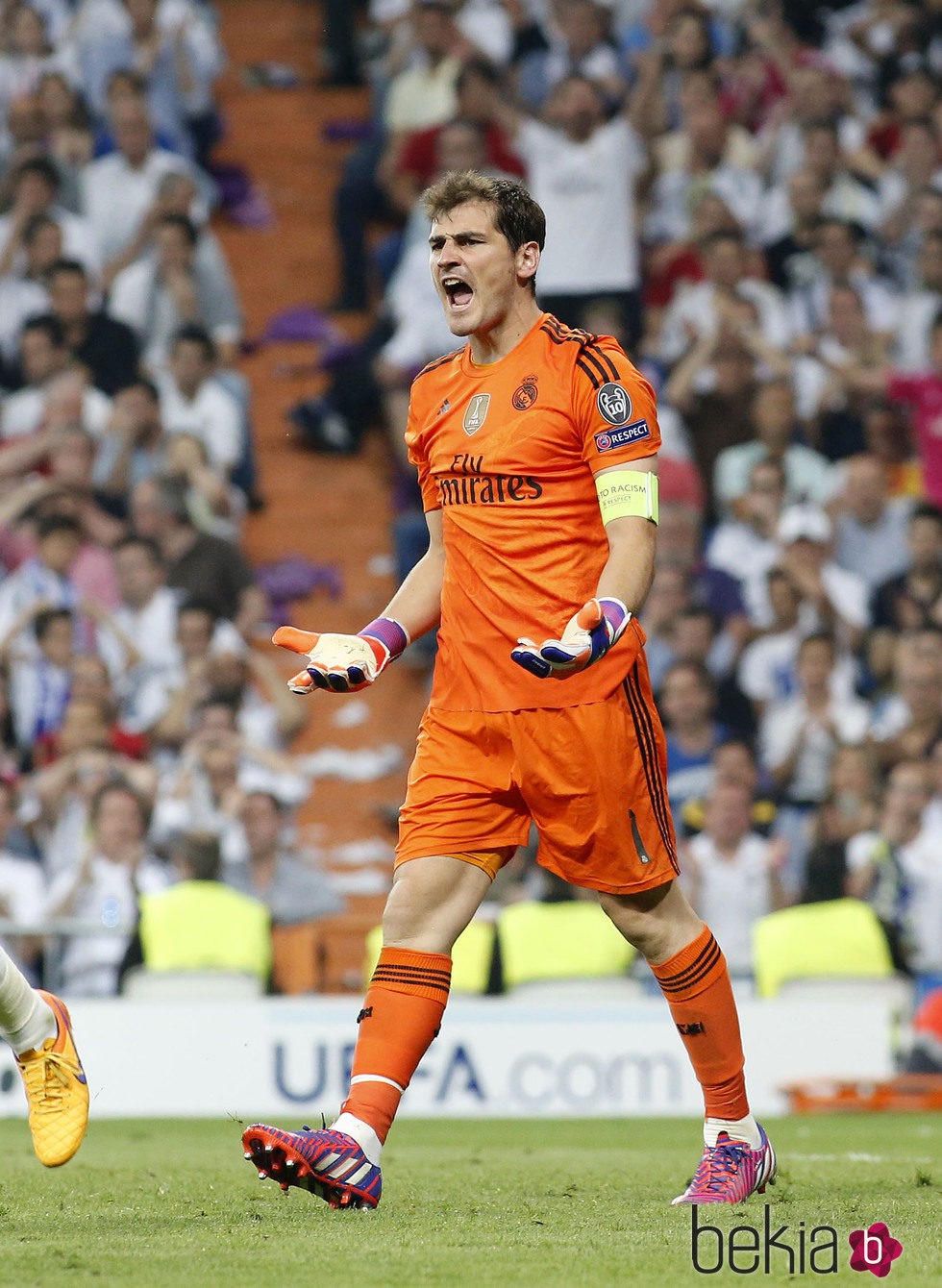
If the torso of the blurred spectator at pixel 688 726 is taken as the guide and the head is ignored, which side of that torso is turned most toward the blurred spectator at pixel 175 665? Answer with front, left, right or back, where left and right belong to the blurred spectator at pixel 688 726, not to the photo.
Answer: right

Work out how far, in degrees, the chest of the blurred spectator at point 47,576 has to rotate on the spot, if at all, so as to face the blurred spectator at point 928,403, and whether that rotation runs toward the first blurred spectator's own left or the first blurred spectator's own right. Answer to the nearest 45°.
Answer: approximately 90° to the first blurred spectator's own left

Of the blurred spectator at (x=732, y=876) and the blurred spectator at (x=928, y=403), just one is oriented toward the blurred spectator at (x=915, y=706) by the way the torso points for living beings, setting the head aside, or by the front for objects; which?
the blurred spectator at (x=928, y=403)

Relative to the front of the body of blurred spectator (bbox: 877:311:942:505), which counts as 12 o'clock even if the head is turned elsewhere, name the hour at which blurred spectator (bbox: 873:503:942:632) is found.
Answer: blurred spectator (bbox: 873:503:942:632) is roughly at 12 o'clock from blurred spectator (bbox: 877:311:942:505).

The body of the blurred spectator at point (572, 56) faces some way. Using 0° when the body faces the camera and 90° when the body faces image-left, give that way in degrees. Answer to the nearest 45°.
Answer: approximately 0°

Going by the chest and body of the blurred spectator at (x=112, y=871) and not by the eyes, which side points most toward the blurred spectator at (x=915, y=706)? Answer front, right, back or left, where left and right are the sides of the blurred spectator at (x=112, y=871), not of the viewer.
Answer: left
